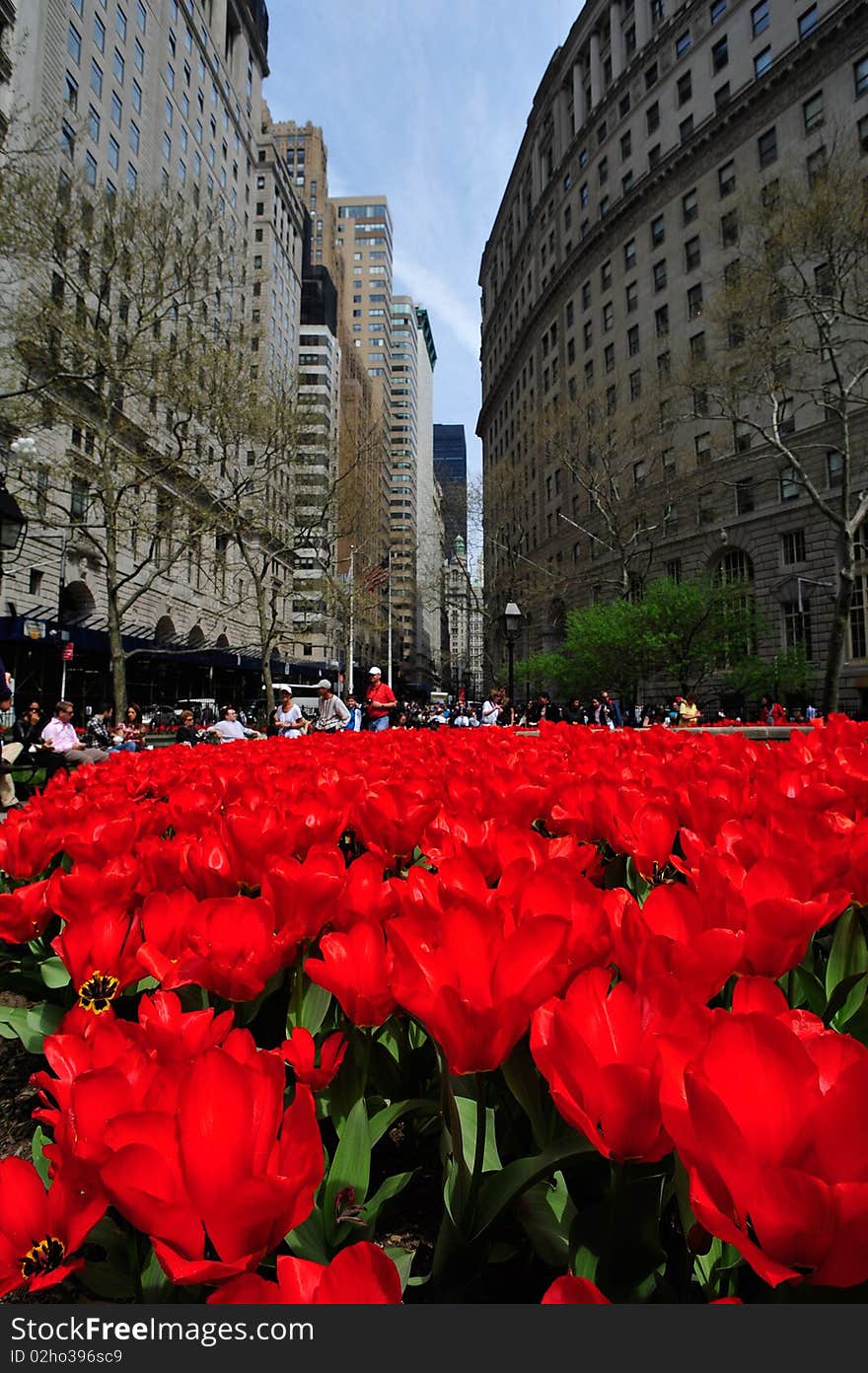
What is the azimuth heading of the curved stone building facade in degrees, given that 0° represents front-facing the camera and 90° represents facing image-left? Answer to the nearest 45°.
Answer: approximately 45°

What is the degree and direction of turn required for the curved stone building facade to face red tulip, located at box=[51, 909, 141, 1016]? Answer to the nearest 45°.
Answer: approximately 45° to its left

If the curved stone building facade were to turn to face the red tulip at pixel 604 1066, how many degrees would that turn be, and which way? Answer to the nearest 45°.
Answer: approximately 45° to its left

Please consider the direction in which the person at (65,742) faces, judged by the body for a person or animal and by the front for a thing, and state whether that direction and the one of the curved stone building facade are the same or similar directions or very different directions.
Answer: very different directions

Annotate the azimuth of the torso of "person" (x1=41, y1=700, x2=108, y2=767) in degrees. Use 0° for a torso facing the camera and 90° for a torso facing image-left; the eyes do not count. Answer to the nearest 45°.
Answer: approximately 270°

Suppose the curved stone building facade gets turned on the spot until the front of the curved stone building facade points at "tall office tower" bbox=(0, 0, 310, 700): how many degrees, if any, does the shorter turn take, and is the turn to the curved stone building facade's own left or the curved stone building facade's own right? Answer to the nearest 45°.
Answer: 0° — it already faces it
